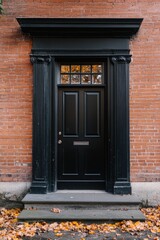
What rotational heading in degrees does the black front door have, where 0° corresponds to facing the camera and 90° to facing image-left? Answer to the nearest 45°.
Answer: approximately 0°

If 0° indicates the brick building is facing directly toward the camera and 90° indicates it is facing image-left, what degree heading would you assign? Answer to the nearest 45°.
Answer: approximately 0°
